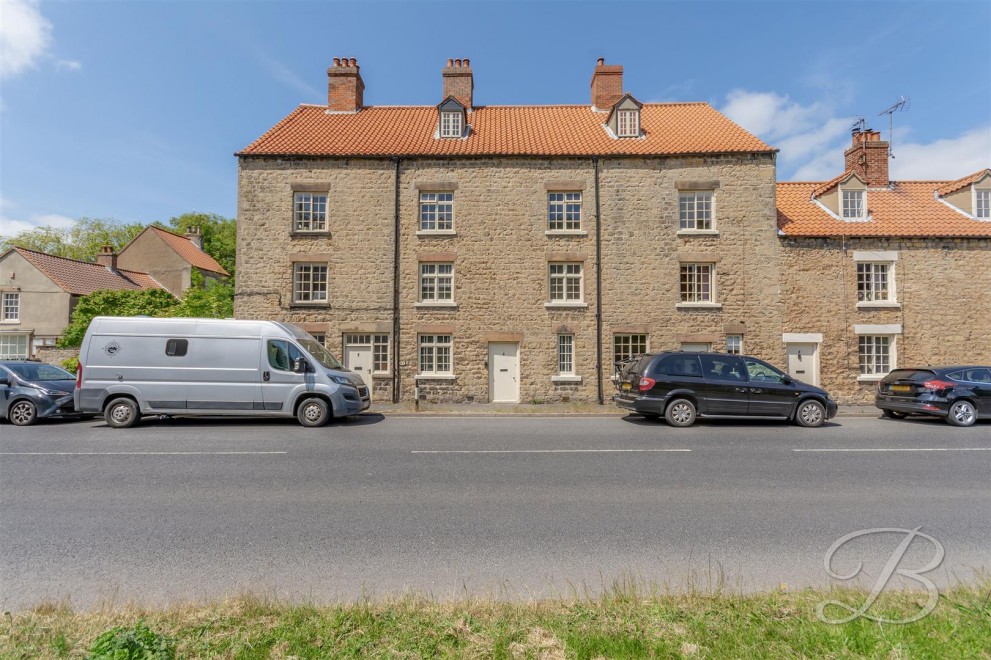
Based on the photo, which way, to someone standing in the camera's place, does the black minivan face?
facing away from the viewer and to the right of the viewer

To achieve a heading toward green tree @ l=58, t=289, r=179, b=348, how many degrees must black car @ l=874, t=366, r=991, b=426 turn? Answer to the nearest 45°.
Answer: approximately 135° to its left

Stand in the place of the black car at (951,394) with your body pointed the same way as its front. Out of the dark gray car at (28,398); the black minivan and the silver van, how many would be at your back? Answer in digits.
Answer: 3

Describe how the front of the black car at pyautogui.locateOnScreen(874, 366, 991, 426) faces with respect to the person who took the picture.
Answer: facing away from the viewer and to the right of the viewer

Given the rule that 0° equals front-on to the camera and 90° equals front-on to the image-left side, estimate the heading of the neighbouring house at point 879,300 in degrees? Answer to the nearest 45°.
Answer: approximately 0°
